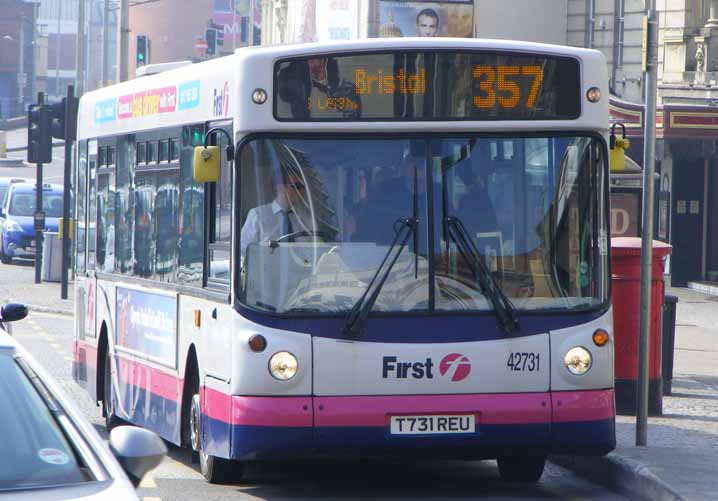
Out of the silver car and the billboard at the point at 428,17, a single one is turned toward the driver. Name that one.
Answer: the billboard

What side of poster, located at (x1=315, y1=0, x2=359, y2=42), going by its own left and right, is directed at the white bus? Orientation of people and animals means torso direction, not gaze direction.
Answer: front

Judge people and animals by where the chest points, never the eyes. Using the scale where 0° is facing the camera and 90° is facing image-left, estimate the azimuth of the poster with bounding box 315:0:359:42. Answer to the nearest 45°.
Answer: approximately 0°

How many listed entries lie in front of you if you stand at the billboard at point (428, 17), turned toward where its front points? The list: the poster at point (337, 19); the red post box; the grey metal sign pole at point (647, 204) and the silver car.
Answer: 3

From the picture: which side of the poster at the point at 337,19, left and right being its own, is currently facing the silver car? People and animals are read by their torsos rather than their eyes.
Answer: front
